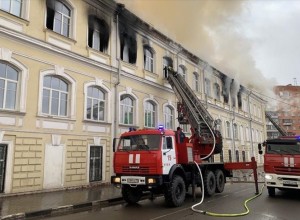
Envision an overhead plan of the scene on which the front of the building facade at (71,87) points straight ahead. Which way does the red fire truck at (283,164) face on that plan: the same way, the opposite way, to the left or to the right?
to the right

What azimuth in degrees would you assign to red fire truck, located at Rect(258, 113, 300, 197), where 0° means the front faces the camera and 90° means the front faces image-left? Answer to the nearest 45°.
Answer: approximately 0°

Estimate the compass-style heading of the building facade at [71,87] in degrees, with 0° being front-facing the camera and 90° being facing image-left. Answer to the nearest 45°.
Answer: approximately 315°

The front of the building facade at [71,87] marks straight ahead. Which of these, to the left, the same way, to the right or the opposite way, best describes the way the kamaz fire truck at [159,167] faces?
to the right

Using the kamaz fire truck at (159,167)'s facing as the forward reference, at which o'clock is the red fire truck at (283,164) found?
The red fire truck is roughly at 7 o'clock from the kamaz fire truck.

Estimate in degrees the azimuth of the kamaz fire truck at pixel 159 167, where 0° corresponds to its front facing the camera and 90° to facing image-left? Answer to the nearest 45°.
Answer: approximately 45°

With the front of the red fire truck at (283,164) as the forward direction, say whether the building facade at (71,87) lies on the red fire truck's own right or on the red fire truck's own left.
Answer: on the red fire truck's own right

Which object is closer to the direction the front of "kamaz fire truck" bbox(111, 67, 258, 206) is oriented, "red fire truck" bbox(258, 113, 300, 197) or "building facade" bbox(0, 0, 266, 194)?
the building facade

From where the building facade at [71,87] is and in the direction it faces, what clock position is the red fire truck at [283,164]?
The red fire truck is roughly at 11 o'clock from the building facade.
